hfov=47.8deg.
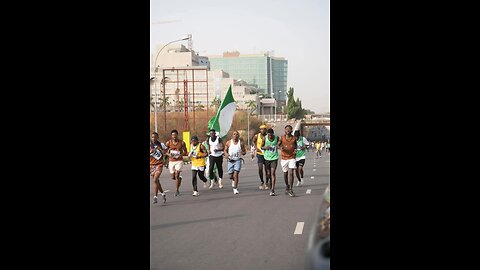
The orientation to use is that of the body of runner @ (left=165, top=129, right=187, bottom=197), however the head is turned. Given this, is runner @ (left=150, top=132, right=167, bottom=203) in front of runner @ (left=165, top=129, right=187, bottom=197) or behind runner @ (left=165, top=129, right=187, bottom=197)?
in front

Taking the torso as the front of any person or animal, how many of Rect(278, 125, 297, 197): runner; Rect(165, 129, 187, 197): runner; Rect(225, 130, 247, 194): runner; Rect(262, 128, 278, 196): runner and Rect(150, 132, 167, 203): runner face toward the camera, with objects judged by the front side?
5

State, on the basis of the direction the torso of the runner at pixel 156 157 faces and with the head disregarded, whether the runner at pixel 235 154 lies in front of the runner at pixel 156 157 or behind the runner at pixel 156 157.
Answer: behind

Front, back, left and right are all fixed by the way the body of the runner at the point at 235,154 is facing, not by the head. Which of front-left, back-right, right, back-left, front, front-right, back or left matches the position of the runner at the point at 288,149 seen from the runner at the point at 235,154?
front-left

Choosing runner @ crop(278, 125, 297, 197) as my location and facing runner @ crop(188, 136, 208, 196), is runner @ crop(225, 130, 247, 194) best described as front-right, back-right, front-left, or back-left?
front-right

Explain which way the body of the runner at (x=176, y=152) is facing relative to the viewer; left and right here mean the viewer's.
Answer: facing the viewer

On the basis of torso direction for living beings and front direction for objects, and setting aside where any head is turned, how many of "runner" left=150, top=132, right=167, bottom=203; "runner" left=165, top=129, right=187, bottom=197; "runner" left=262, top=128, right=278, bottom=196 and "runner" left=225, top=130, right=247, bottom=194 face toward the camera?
4

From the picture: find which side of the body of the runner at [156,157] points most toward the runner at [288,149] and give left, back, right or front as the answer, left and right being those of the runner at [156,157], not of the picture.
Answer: left

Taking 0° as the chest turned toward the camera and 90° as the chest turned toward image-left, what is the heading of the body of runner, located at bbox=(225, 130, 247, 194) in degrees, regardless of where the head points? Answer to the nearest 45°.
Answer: approximately 0°

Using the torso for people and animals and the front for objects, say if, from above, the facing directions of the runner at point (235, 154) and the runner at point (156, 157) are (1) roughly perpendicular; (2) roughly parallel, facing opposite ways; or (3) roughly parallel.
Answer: roughly parallel

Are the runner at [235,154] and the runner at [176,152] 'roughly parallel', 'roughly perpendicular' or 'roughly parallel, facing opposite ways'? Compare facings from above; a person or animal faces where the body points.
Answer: roughly parallel

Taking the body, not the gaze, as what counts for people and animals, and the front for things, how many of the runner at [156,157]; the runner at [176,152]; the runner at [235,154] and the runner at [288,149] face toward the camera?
4

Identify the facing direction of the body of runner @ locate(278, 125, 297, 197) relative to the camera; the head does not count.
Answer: toward the camera
